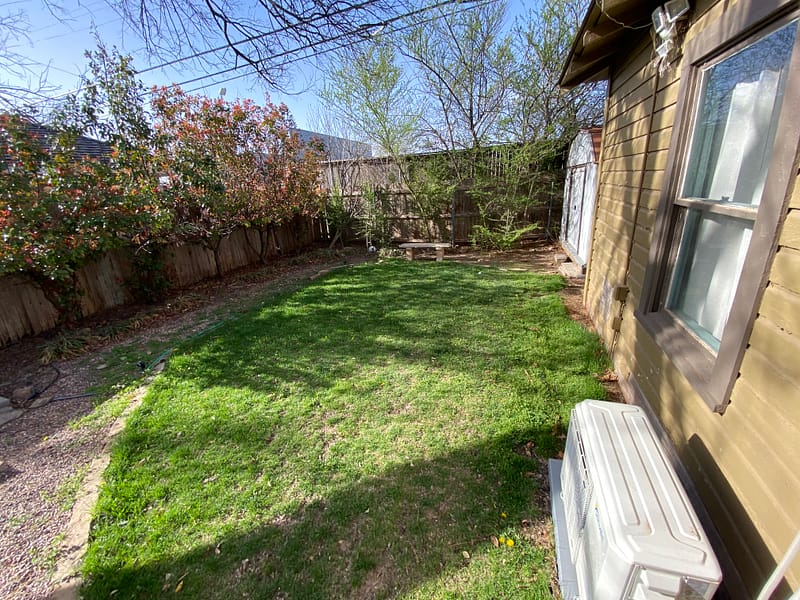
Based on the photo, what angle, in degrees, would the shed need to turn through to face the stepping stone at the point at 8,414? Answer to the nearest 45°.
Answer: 0° — it already faces it

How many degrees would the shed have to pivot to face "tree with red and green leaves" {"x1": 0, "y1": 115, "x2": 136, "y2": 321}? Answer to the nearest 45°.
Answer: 0° — it already faces it

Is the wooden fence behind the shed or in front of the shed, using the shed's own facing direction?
in front

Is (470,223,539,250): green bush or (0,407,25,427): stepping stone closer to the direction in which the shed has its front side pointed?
the stepping stone

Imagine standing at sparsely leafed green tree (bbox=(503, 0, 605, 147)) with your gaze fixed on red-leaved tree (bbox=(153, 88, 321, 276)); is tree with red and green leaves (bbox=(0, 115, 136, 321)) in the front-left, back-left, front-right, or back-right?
front-left

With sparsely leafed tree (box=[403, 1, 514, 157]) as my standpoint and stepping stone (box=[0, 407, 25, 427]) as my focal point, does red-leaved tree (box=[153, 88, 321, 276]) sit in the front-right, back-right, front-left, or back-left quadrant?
front-right

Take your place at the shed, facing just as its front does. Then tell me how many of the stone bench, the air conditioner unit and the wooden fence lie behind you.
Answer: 0

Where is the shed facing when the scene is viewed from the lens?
facing the viewer and to the left of the viewer

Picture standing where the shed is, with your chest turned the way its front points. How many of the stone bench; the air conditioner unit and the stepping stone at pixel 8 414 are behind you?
0

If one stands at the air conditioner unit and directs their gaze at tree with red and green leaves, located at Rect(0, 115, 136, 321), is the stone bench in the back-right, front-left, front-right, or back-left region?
front-right
